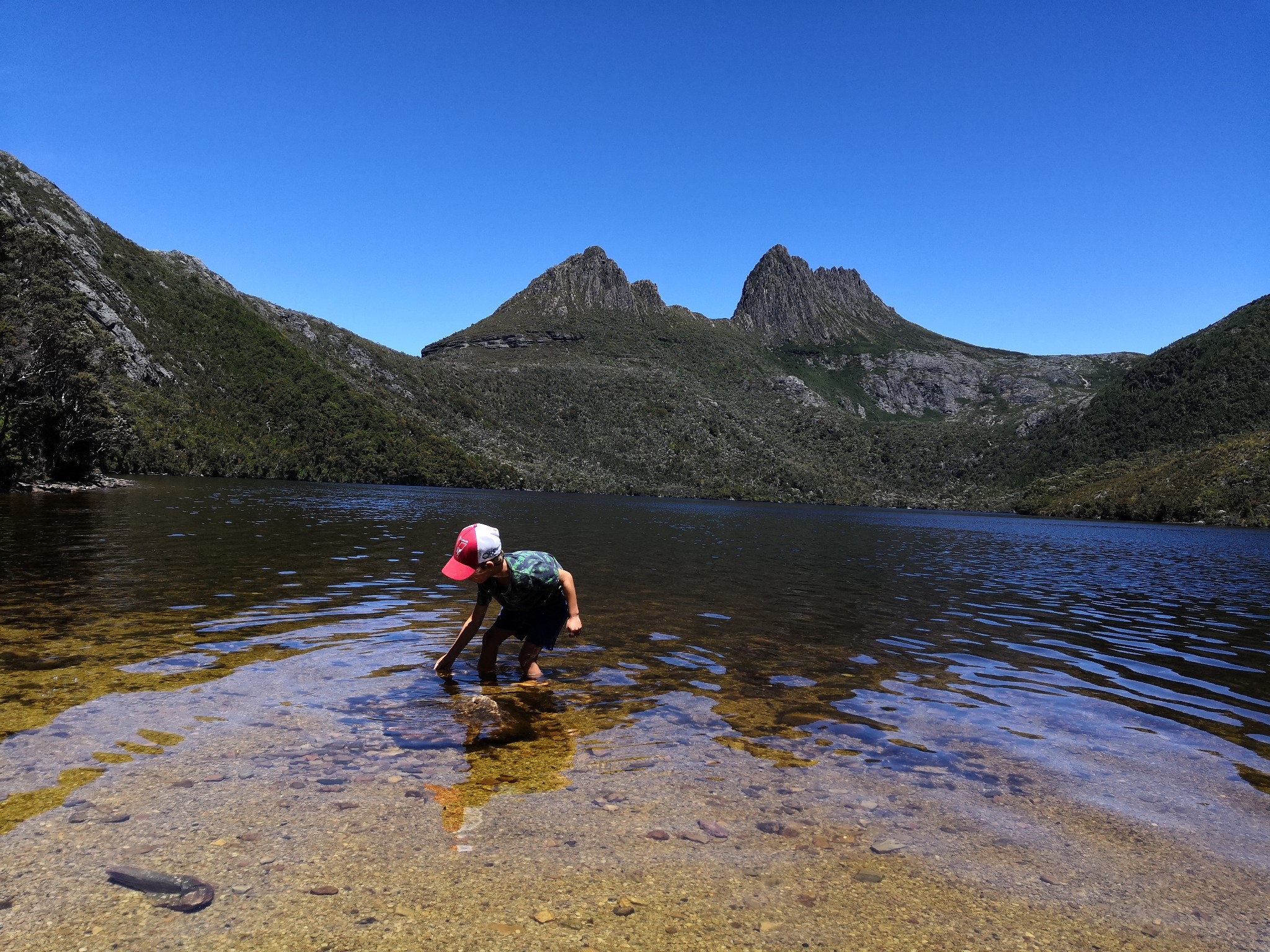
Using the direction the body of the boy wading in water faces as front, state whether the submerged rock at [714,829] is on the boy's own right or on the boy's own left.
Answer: on the boy's own left

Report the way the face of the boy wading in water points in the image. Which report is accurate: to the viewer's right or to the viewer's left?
to the viewer's left

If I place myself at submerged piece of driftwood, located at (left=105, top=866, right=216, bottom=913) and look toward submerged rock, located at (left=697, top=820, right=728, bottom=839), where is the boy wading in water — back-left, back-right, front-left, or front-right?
front-left

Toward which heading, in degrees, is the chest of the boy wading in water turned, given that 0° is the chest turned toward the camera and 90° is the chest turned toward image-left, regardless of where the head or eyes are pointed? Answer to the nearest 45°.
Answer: approximately 45°

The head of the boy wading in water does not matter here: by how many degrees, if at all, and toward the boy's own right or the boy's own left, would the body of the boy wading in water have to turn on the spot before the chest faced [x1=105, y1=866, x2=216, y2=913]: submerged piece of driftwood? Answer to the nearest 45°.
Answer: approximately 45° to the boy's own left

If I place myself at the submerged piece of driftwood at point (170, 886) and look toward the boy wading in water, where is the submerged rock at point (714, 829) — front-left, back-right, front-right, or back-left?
front-right
